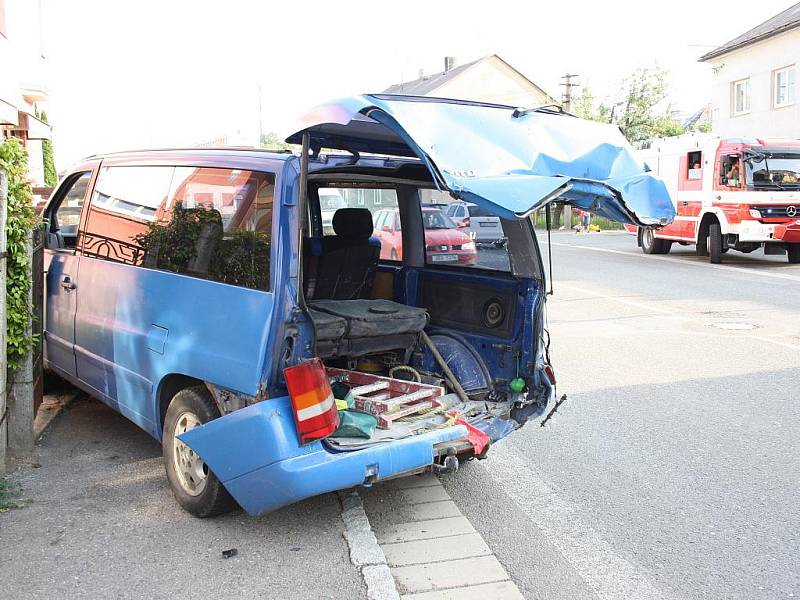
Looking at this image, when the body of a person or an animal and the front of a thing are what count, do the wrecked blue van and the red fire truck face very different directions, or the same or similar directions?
very different directions

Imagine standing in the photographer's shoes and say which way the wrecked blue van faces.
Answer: facing away from the viewer and to the left of the viewer

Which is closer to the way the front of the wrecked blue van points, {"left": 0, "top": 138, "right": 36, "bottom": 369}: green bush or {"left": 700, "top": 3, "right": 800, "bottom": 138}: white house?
the green bush

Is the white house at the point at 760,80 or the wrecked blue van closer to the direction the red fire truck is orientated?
the wrecked blue van

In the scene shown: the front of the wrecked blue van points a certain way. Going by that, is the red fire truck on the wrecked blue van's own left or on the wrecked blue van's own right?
on the wrecked blue van's own right
